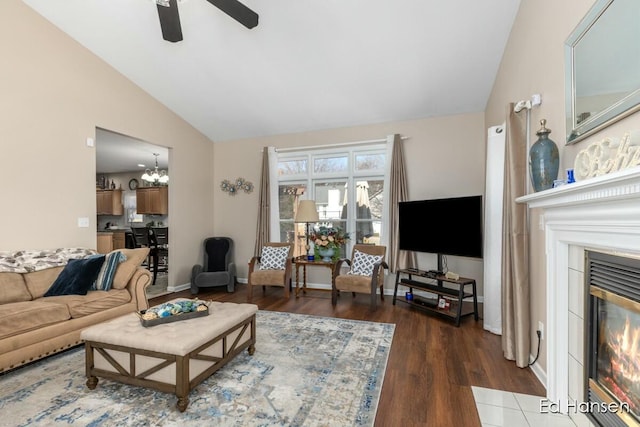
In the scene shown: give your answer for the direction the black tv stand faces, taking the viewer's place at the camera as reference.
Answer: facing the viewer and to the left of the viewer

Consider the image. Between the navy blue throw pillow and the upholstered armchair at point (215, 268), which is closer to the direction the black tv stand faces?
the navy blue throw pillow

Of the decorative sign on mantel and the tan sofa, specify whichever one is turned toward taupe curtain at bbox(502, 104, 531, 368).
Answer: the tan sofa

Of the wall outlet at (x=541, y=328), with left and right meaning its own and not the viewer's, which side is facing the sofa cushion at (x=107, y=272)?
front

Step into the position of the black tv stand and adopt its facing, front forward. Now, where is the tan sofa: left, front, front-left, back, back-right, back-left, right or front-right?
front

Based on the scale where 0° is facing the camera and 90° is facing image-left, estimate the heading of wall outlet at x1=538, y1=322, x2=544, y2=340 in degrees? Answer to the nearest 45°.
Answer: approximately 45°

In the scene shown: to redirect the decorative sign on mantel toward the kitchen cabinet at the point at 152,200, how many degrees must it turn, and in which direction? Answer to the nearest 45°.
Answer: approximately 45° to its right

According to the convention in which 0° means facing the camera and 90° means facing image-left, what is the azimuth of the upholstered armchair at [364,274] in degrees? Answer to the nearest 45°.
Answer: approximately 45°

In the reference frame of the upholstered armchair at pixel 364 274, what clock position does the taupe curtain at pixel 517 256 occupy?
The taupe curtain is roughly at 11 o'clock from the upholstered armchair.

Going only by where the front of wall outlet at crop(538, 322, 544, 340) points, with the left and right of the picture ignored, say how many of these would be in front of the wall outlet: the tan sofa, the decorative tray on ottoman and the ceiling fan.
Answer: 3

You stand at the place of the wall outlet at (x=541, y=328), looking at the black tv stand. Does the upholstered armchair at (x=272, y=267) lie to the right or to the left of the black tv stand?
left

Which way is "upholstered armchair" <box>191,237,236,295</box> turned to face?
toward the camera

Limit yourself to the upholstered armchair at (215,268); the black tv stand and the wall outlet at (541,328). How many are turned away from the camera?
0

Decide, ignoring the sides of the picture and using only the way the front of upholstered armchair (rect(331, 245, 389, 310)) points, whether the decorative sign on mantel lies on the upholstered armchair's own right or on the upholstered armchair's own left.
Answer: on the upholstered armchair's own left

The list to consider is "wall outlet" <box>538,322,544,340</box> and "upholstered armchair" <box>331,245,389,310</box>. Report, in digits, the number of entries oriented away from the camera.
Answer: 0
